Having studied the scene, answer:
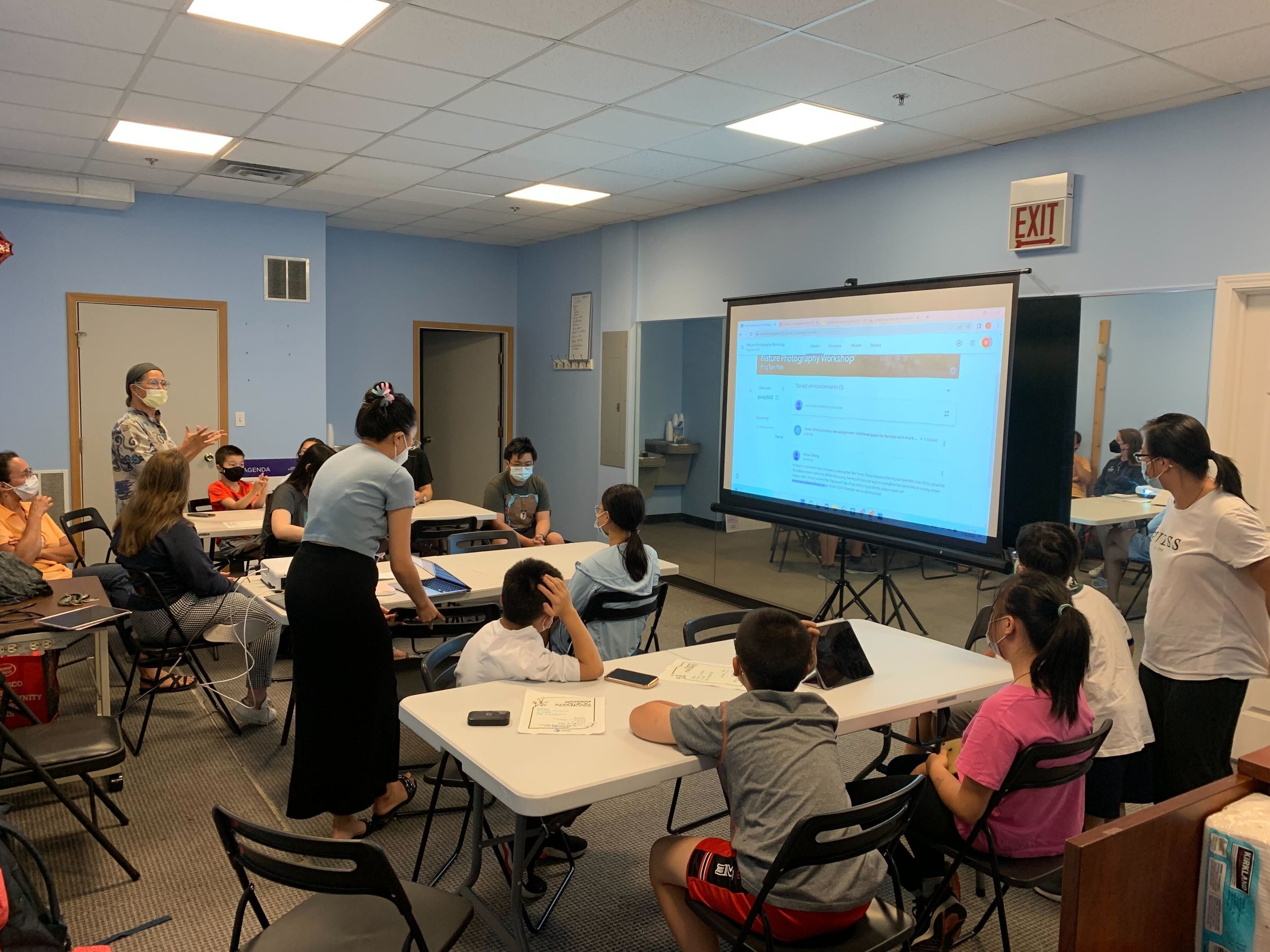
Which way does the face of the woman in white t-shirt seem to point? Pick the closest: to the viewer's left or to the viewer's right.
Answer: to the viewer's left

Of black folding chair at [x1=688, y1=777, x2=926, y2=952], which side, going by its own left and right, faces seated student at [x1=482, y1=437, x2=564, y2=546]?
front

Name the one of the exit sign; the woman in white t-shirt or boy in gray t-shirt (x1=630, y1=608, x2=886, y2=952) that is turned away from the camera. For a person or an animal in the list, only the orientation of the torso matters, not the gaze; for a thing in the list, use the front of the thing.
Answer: the boy in gray t-shirt

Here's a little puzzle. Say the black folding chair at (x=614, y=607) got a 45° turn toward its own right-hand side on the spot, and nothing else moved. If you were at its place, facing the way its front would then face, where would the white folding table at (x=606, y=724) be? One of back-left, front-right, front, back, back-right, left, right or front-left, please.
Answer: back

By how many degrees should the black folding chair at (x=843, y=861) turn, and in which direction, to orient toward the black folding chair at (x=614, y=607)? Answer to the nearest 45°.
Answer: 0° — it already faces it

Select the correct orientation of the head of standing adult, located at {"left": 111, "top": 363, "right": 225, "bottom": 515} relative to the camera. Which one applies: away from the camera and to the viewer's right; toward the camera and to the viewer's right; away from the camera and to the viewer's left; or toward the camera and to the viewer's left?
toward the camera and to the viewer's right

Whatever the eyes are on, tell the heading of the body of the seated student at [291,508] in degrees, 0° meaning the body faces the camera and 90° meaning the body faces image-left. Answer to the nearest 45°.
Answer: approximately 270°

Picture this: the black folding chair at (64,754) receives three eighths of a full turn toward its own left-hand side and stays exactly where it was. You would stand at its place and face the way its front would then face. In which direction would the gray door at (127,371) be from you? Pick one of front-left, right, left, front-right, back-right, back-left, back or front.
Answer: front-right

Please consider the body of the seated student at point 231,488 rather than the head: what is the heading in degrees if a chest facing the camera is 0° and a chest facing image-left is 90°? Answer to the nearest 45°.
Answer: approximately 315°

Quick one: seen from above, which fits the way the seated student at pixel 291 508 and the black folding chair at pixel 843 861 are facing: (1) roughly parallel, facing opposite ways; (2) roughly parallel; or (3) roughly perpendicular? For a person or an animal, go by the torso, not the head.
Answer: roughly perpendicular

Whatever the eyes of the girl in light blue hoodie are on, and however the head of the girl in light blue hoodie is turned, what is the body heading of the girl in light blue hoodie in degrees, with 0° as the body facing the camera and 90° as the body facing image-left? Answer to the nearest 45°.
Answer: approximately 135°

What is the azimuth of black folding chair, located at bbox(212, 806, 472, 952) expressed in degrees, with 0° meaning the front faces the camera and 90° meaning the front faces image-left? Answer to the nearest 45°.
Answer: approximately 225°

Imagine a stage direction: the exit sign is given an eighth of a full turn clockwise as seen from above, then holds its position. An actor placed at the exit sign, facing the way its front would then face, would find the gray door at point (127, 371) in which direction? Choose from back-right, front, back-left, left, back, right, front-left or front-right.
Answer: front
